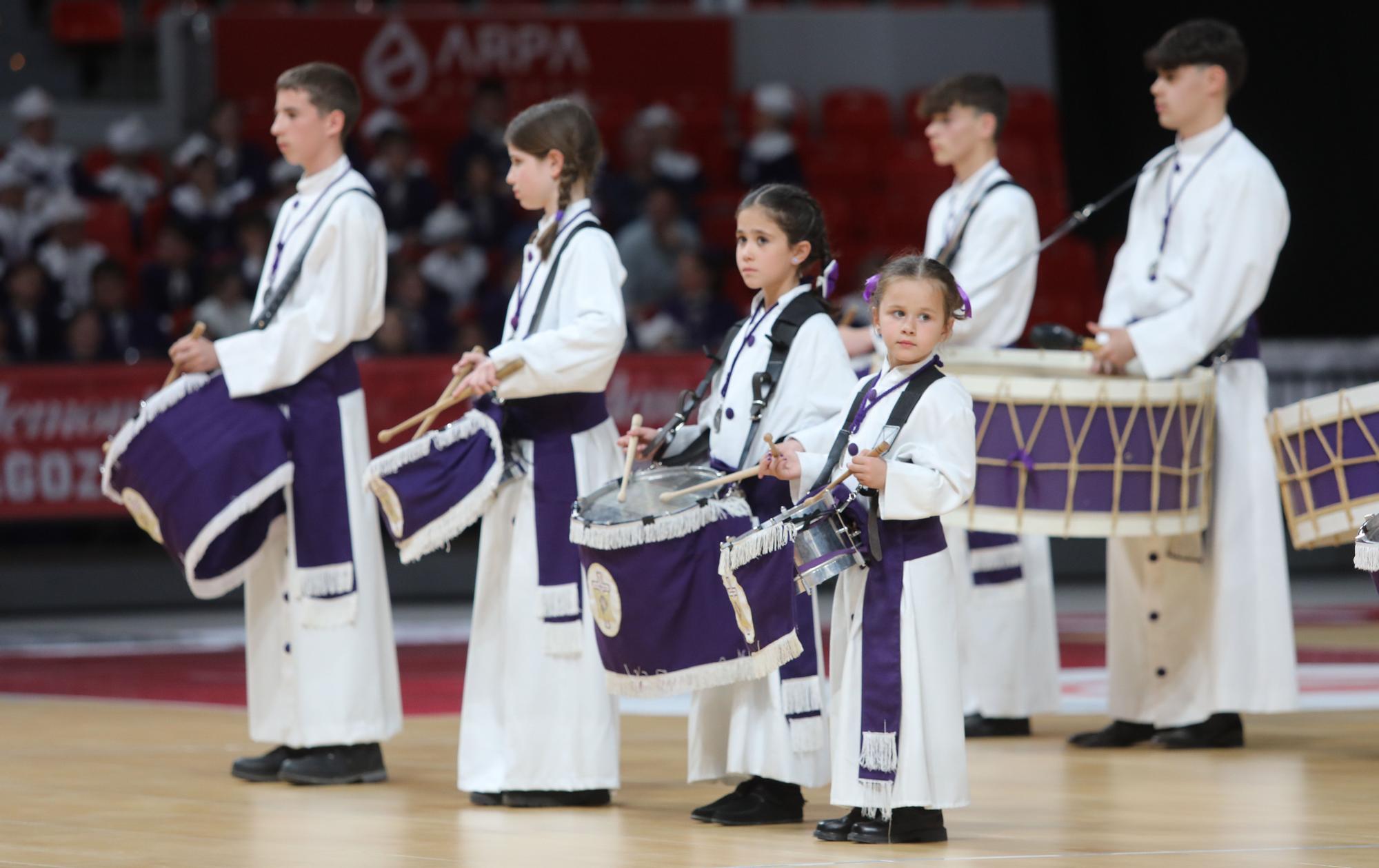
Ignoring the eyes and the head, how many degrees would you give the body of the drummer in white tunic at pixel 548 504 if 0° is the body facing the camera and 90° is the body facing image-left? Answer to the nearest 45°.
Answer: approximately 90°

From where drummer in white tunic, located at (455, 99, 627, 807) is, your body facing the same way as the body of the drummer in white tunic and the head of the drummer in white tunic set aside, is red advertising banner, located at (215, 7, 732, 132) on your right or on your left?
on your right

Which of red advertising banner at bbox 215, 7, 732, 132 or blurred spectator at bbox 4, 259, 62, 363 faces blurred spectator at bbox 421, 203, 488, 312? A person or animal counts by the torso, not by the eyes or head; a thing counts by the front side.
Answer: the red advertising banner

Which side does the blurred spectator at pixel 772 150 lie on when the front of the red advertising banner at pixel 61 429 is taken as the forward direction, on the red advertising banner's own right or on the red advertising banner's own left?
on the red advertising banner's own left

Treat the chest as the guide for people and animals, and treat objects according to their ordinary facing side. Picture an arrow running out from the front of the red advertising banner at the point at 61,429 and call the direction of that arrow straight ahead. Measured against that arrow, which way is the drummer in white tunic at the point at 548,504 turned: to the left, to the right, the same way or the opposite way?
to the right

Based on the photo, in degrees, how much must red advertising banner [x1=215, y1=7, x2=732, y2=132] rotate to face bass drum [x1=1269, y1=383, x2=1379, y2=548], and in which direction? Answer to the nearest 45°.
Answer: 0° — it already faces it

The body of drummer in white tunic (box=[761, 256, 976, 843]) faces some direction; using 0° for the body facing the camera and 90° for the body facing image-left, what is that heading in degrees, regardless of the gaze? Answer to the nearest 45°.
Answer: approximately 45°

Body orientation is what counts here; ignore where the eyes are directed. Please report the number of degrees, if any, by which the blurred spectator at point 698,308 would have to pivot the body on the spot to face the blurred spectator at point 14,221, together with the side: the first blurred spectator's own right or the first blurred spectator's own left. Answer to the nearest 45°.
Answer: approximately 90° to the first blurred spectator's own right

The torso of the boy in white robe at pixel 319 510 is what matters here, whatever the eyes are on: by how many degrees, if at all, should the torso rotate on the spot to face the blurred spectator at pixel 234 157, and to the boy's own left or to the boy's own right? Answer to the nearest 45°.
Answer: approximately 90° to the boy's own right

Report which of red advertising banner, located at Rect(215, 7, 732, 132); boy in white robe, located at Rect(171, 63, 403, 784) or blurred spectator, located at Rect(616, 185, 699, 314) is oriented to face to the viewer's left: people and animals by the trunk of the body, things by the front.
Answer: the boy in white robe
